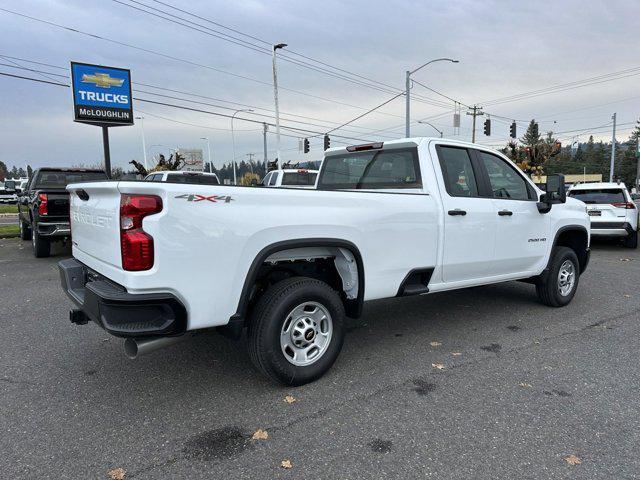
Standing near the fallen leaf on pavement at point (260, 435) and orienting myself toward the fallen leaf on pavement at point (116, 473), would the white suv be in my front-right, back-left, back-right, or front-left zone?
back-right

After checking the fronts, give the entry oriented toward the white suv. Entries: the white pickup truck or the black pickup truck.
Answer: the white pickup truck

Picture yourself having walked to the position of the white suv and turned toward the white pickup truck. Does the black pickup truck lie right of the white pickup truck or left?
right

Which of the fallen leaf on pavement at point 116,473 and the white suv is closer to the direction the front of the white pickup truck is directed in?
the white suv

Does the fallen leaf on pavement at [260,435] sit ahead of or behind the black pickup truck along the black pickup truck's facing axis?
behind

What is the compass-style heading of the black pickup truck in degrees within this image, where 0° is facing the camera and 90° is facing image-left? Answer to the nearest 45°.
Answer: approximately 180°

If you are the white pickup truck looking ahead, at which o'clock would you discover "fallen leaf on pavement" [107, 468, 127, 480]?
The fallen leaf on pavement is roughly at 6 o'clock from the white pickup truck.

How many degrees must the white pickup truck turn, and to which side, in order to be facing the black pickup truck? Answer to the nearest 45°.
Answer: approximately 90° to its left

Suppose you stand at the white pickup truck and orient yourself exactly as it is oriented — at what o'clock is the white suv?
The white suv is roughly at 12 o'clock from the white pickup truck.

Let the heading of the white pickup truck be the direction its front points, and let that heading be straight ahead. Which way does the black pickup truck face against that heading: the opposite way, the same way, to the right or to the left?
to the left

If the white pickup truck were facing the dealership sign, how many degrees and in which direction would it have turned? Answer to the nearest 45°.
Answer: approximately 90° to its left

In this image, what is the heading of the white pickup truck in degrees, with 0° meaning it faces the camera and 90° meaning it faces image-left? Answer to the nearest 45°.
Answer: approximately 225°

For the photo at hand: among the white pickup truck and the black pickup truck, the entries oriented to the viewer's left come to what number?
0

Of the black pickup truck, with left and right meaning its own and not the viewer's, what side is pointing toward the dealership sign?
front

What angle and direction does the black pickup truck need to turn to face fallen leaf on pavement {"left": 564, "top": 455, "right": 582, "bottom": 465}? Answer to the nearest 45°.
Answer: approximately 180°
